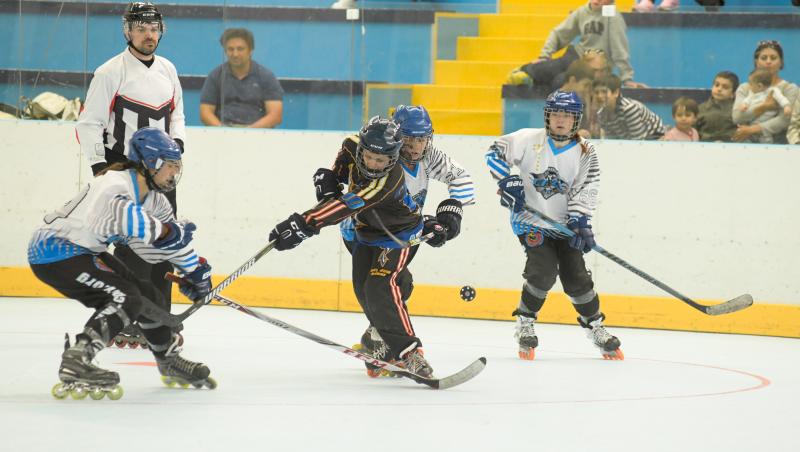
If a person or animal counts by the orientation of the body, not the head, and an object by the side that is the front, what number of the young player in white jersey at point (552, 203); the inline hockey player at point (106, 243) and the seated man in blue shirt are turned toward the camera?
2

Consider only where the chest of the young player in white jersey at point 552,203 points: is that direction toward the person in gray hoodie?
no

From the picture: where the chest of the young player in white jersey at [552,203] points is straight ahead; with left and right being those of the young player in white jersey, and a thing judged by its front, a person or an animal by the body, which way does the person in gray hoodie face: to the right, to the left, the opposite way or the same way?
the same way

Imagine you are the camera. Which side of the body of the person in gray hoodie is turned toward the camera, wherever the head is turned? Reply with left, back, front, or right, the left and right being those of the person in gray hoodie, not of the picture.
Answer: front

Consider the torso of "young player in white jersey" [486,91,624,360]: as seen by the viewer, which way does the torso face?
toward the camera

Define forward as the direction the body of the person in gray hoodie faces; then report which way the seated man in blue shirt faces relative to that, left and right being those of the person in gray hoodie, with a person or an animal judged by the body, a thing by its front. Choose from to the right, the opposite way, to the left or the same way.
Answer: the same way

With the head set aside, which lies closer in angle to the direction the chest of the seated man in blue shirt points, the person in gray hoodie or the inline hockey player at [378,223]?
the inline hockey player

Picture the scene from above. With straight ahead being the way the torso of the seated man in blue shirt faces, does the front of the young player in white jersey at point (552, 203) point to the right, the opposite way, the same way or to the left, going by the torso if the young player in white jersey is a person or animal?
the same way

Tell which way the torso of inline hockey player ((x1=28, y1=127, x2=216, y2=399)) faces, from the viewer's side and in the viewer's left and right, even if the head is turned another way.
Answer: facing to the right of the viewer

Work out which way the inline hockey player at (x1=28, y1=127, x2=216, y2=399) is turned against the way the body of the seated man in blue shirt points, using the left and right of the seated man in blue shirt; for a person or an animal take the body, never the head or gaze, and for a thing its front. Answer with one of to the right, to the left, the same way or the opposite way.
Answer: to the left

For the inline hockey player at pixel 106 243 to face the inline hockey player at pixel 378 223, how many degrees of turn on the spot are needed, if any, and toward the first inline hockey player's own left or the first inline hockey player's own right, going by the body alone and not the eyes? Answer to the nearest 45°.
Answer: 0° — they already face them

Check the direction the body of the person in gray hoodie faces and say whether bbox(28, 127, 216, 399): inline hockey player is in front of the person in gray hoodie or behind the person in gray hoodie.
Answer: in front

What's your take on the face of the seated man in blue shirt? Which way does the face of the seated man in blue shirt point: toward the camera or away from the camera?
toward the camera

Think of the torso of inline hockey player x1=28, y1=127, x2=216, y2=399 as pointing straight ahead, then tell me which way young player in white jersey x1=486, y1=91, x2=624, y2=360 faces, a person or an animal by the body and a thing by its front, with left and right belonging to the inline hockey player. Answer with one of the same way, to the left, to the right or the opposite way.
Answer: to the right

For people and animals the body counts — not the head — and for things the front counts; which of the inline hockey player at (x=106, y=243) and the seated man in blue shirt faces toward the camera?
the seated man in blue shirt

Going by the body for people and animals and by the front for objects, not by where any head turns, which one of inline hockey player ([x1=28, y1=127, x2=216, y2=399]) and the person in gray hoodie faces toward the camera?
the person in gray hoodie

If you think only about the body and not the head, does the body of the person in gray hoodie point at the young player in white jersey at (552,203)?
yes

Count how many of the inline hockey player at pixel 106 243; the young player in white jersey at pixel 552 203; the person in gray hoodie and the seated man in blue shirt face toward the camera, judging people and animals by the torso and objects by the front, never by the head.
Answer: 3
